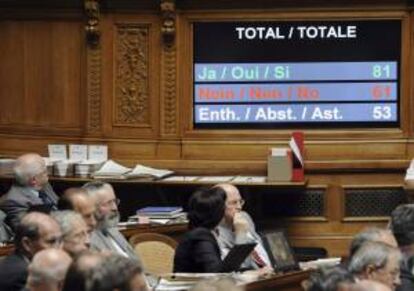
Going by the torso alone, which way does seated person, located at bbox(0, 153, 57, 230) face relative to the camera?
to the viewer's right

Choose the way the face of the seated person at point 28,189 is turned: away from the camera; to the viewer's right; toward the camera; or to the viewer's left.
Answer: to the viewer's right

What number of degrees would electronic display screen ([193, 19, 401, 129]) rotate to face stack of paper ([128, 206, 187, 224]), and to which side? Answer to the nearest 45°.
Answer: approximately 45° to its right

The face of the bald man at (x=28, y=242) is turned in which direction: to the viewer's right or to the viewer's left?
to the viewer's right

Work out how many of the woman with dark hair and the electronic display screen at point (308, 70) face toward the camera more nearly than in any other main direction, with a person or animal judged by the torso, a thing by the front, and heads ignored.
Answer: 1
